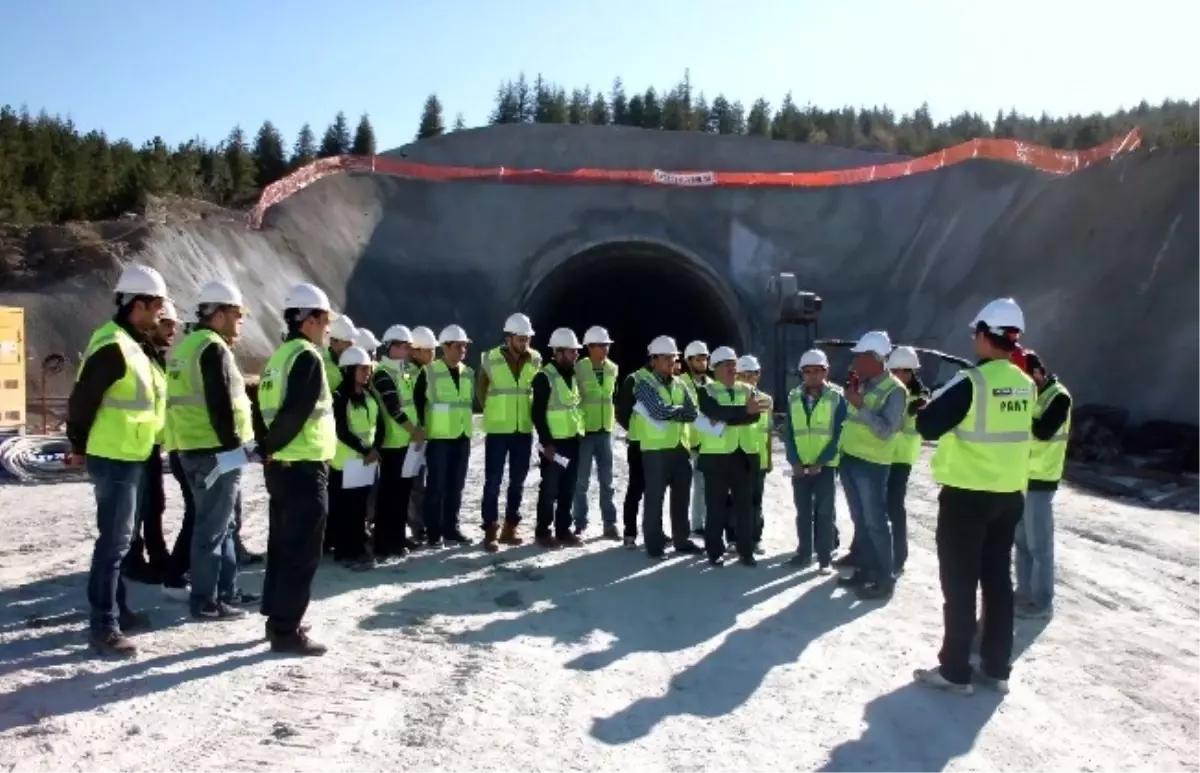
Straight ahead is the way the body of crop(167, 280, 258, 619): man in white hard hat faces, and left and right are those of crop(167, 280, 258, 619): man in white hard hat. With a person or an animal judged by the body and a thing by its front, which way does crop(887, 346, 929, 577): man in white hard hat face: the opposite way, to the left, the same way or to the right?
the opposite way

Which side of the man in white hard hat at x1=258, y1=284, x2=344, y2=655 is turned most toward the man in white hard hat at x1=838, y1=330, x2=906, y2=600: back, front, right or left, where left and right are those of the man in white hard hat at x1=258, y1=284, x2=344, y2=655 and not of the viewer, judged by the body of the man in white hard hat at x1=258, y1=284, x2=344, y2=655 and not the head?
front

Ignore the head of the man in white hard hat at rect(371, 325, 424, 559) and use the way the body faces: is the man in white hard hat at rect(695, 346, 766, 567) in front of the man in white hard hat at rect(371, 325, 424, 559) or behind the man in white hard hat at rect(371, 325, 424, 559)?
in front

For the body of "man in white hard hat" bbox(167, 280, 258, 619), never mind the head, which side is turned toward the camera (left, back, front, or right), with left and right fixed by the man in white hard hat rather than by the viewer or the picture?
right

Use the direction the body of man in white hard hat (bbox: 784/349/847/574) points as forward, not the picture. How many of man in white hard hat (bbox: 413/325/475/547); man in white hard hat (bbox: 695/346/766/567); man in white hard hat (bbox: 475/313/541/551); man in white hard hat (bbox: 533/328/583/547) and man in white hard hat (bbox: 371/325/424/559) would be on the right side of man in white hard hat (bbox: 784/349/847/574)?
5

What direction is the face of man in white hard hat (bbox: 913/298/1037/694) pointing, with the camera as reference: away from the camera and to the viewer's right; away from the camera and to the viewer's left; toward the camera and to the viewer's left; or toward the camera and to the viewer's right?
away from the camera and to the viewer's left

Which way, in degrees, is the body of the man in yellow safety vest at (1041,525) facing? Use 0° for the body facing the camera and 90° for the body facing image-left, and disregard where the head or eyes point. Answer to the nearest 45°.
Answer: approximately 90°

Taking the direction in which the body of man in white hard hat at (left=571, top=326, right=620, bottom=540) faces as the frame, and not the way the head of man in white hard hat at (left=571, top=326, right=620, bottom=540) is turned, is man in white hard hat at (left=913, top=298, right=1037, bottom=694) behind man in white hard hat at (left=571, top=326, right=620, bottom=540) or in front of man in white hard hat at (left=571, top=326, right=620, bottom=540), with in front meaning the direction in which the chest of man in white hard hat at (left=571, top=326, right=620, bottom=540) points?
in front

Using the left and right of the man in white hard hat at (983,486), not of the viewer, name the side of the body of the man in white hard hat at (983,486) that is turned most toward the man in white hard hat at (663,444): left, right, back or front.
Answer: front
